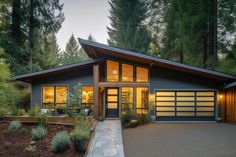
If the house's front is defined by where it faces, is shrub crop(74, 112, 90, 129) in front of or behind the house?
in front

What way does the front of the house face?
toward the camera

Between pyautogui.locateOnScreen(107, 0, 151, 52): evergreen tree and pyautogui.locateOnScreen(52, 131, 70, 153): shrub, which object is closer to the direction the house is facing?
the shrub

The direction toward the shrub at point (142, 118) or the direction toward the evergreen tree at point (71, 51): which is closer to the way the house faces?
the shrub

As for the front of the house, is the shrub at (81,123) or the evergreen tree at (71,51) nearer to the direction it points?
the shrub

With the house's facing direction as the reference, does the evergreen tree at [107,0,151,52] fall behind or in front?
behind
